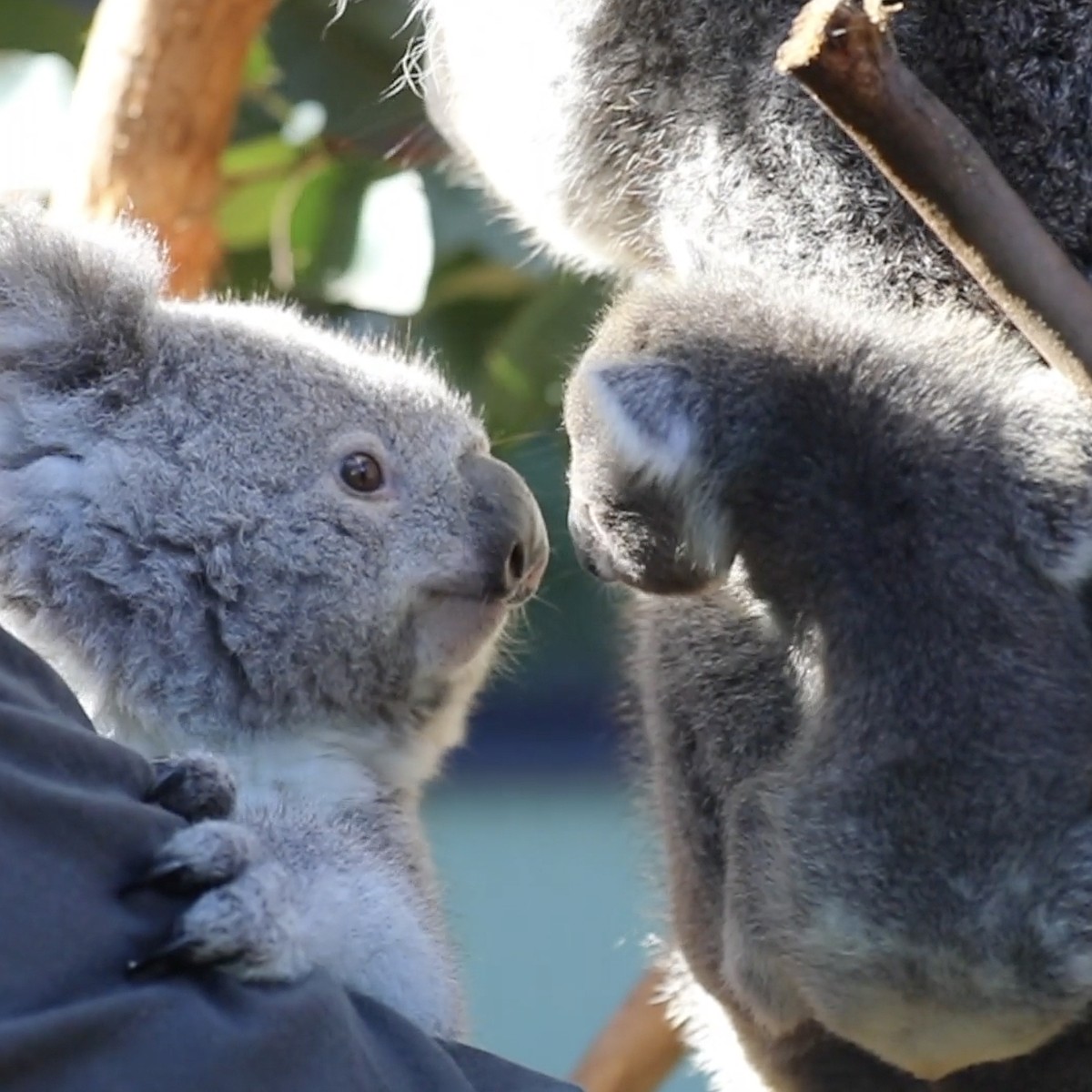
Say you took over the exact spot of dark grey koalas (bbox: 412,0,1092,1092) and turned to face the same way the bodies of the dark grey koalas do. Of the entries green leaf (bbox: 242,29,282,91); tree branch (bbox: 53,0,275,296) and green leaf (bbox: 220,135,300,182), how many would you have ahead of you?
3

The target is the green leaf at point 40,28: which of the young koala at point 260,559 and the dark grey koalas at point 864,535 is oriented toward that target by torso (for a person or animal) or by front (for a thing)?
the dark grey koalas

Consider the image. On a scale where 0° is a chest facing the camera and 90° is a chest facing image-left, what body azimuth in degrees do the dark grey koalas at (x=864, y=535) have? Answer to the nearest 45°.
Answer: approximately 135°

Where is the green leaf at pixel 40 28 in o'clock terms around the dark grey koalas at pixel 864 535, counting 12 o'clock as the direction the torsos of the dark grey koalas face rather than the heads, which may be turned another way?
The green leaf is roughly at 12 o'clock from the dark grey koalas.
